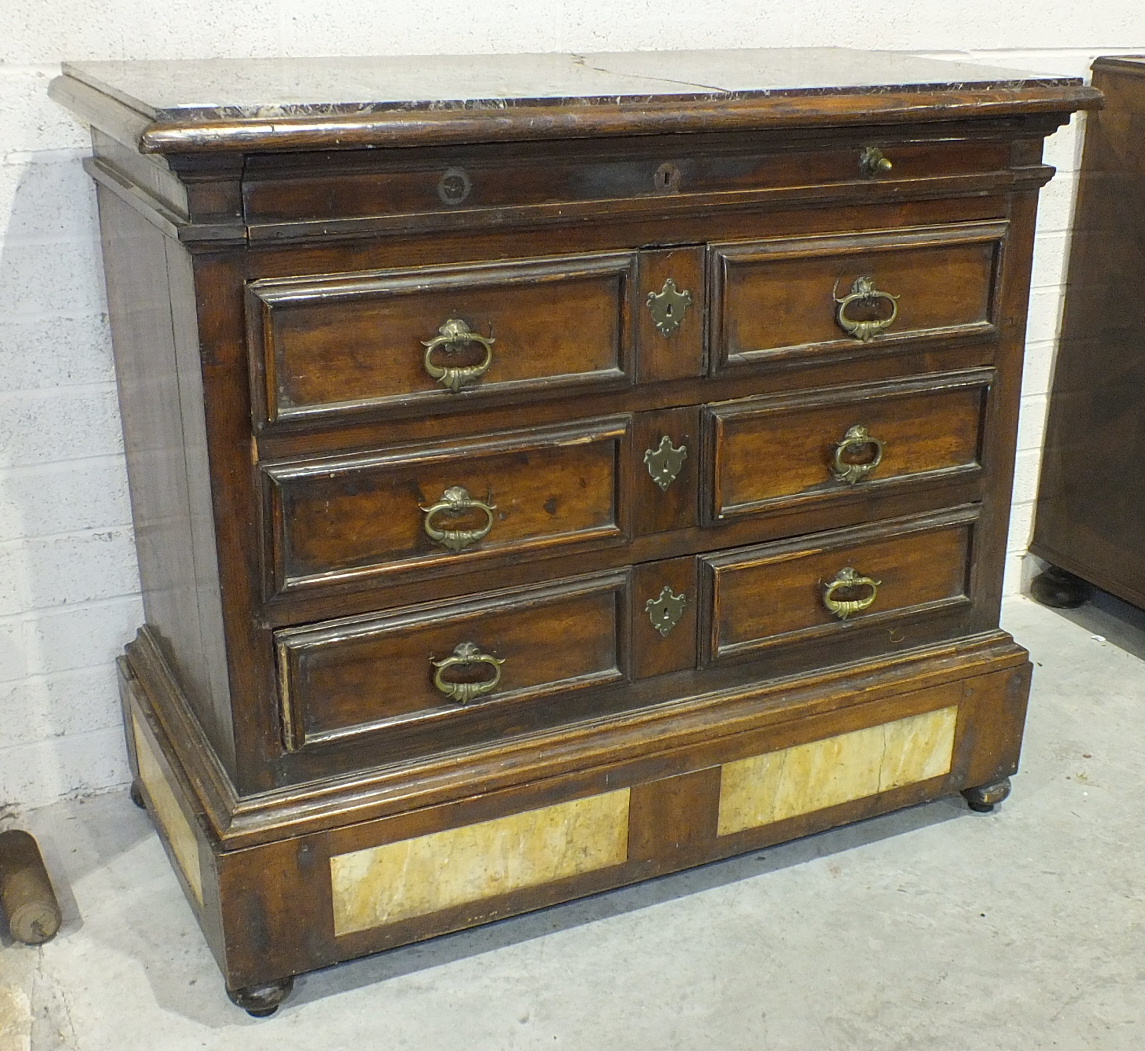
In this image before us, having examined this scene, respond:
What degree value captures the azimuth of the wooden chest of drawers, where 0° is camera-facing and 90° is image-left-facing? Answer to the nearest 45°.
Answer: approximately 315°

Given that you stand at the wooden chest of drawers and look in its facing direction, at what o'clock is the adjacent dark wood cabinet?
The adjacent dark wood cabinet is roughly at 9 o'clock from the wooden chest of drawers.
